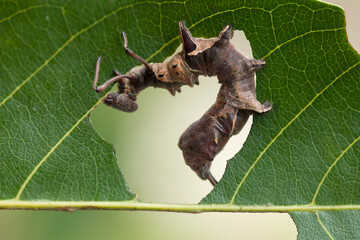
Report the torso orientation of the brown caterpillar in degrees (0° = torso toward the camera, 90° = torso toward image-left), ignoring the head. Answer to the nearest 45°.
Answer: approximately 90°
